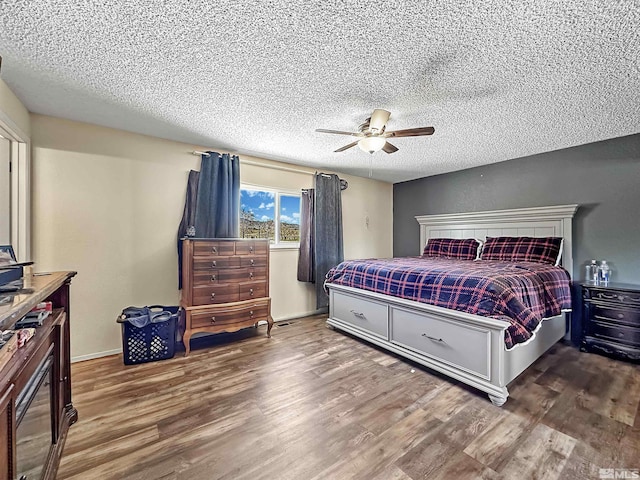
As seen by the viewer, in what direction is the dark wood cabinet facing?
to the viewer's right

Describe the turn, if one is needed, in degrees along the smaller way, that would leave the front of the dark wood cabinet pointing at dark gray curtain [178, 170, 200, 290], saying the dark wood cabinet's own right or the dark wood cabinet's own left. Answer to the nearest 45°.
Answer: approximately 45° to the dark wood cabinet's own left

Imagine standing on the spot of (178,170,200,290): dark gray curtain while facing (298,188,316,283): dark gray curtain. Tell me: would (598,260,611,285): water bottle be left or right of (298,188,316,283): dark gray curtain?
right

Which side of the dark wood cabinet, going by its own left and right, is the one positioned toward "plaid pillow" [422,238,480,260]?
front

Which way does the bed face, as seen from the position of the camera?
facing the viewer and to the left of the viewer

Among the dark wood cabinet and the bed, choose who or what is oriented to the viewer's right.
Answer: the dark wood cabinet

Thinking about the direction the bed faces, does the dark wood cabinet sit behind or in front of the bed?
in front

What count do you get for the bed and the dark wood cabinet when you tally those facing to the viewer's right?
1
